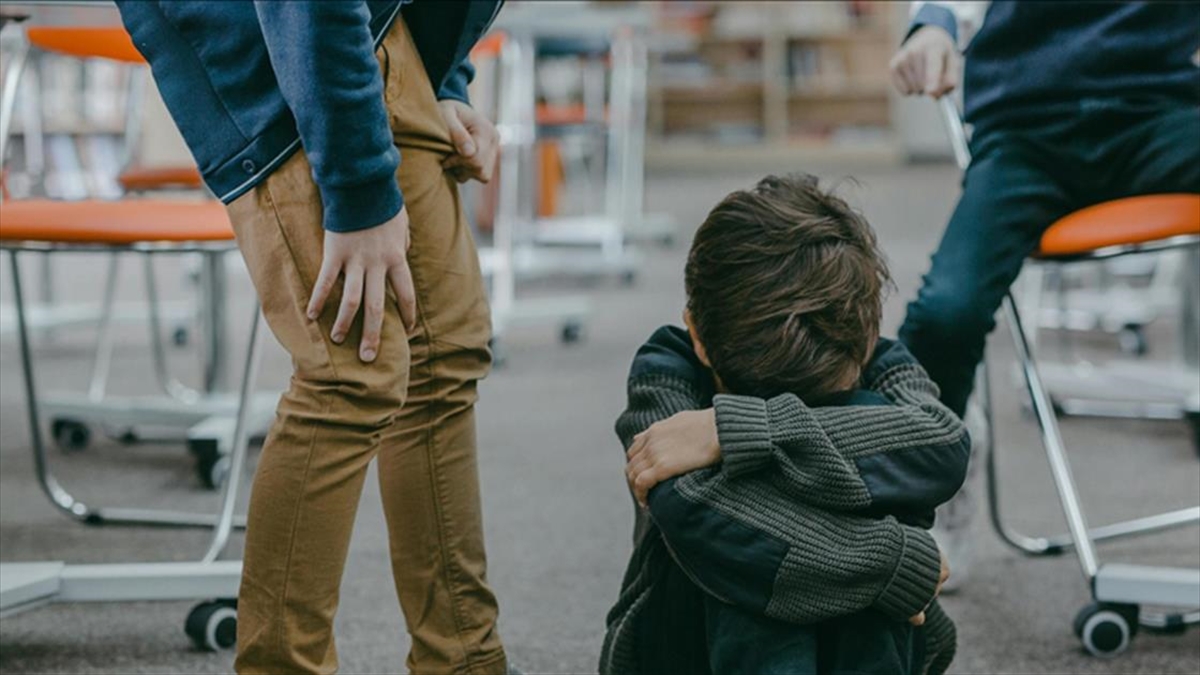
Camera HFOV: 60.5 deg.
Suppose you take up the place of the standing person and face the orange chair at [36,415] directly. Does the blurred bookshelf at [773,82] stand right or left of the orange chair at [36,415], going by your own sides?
right

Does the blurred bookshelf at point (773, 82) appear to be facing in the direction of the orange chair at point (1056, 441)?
yes

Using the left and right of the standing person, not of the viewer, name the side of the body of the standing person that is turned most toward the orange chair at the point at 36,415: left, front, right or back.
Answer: back

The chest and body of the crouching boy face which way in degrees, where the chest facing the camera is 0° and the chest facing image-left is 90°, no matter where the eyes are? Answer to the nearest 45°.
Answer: approximately 0°

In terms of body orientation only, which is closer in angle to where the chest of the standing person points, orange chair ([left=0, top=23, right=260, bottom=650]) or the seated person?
the seated person

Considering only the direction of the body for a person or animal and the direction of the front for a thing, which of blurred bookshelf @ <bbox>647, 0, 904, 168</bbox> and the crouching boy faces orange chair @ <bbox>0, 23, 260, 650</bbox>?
the blurred bookshelf

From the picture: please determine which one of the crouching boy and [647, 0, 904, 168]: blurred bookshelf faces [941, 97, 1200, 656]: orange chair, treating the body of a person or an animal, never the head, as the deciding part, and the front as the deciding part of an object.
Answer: the blurred bookshelf

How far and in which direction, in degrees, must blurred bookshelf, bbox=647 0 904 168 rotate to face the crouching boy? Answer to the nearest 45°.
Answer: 0° — it already faces them

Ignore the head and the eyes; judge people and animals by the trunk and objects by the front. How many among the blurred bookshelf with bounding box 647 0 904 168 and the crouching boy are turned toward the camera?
2

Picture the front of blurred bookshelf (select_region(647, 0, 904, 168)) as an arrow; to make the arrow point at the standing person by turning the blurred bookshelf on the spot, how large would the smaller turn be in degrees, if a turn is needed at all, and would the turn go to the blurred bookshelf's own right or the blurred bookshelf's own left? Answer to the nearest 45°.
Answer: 0° — it already faces them
